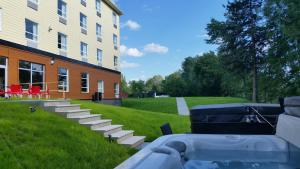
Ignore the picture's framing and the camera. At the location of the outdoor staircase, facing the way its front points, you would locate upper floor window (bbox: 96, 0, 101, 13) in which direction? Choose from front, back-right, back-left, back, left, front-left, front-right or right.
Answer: back-left

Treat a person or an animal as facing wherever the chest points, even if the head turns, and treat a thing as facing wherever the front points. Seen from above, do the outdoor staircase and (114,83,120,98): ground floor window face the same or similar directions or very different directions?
same or similar directions

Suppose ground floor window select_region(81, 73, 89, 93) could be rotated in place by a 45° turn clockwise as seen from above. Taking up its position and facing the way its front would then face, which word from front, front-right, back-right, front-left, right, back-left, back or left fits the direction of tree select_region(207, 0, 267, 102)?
left

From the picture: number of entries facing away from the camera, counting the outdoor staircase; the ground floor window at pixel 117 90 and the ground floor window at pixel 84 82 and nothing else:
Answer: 0

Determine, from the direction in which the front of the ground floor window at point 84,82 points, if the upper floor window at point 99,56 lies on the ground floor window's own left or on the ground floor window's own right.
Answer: on the ground floor window's own left

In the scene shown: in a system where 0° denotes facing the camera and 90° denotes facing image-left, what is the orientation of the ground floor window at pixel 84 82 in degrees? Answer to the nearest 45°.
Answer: approximately 315°

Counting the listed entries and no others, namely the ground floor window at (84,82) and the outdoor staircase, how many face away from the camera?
0

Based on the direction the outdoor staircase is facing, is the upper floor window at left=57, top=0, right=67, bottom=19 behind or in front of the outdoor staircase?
behind

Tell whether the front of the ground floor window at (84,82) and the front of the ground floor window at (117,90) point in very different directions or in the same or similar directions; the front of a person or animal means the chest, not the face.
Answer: same or similar directions

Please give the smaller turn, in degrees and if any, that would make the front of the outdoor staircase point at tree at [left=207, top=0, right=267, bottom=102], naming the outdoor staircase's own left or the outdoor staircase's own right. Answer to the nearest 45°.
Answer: approximately 90° to the outdoor staircase's own left

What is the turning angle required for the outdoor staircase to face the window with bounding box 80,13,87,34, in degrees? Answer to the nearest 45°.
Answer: approximately 135° to its left

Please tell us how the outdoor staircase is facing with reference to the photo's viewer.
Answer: facing the viewer and to the right of the viewer

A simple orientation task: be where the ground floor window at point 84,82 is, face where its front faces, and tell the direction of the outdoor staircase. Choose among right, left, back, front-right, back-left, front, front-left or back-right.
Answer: front-right

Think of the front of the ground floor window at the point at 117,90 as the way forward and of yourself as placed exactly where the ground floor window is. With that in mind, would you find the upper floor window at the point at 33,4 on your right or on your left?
on your right

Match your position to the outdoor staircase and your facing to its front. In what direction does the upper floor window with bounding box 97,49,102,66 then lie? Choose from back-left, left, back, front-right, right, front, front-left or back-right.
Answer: back-left

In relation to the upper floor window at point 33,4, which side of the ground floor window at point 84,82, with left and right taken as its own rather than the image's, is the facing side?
right
